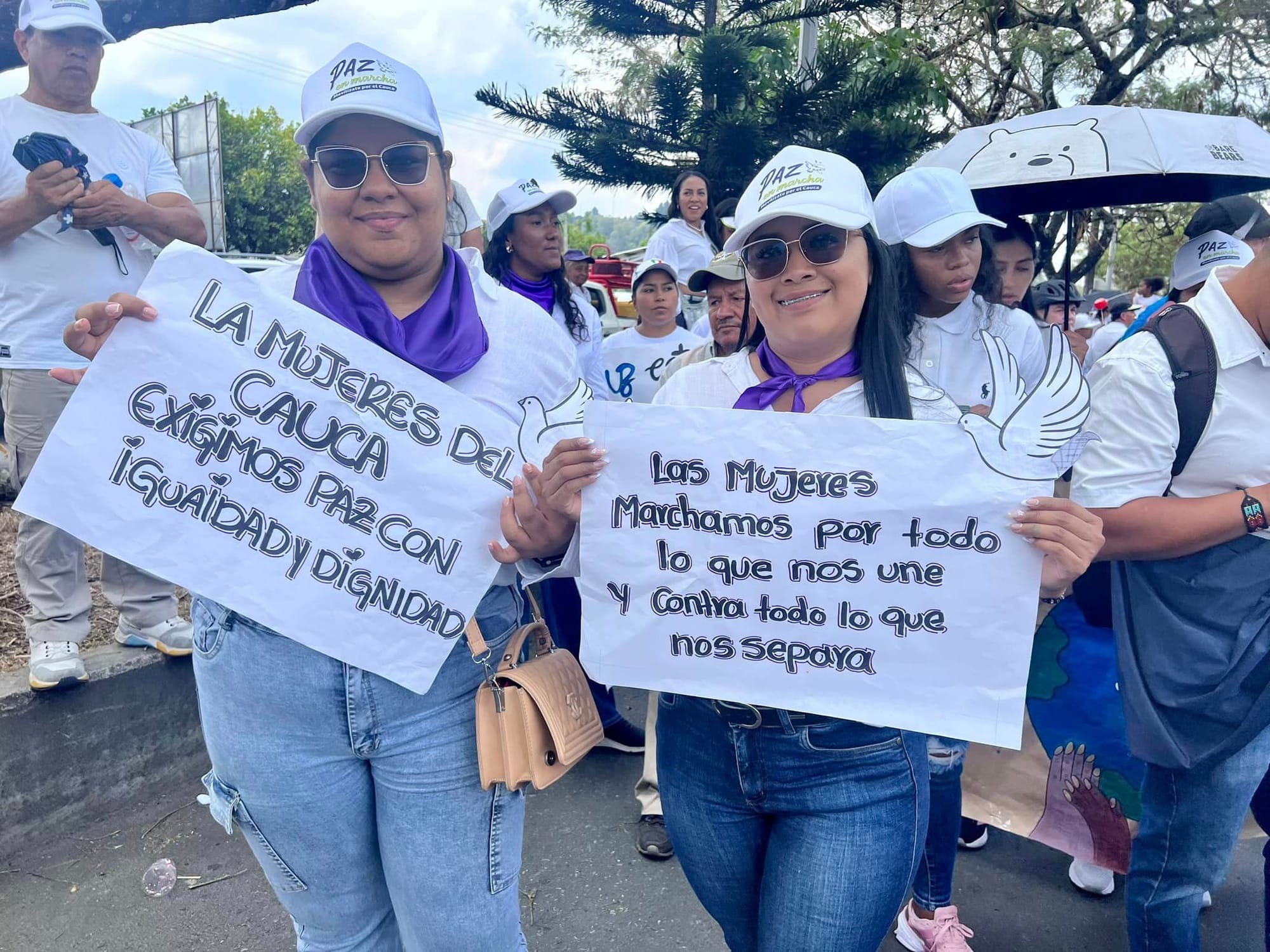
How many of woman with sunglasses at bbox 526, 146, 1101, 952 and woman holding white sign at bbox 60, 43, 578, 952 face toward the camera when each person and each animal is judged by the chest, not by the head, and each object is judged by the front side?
2

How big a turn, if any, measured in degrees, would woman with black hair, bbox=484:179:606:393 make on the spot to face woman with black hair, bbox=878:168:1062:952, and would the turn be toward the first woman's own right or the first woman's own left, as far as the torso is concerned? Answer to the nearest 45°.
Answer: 0° — they already face them

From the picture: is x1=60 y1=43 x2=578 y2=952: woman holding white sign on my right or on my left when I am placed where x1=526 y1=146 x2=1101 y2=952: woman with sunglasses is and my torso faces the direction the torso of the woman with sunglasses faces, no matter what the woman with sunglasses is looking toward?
on my right

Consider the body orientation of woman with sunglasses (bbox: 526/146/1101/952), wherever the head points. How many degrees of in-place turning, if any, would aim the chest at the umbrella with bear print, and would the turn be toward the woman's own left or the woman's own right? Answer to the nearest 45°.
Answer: approximately 180°

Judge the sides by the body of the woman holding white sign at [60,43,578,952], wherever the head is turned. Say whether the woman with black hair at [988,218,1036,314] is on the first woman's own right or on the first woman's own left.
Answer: on the first woman's own left

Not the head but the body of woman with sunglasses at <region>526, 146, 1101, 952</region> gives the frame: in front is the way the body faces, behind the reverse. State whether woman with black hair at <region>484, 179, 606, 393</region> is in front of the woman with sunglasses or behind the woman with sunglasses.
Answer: behind

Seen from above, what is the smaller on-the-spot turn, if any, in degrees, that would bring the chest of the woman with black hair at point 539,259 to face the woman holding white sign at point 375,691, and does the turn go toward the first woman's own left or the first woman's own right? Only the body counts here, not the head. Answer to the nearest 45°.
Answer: approximately 45° to the first woman's own right

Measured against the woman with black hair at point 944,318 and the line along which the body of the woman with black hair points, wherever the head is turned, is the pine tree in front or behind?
behind

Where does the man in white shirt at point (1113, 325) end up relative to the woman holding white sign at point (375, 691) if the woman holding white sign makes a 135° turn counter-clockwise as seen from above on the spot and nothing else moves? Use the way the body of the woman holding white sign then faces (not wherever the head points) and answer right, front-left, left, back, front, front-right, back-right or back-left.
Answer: front
